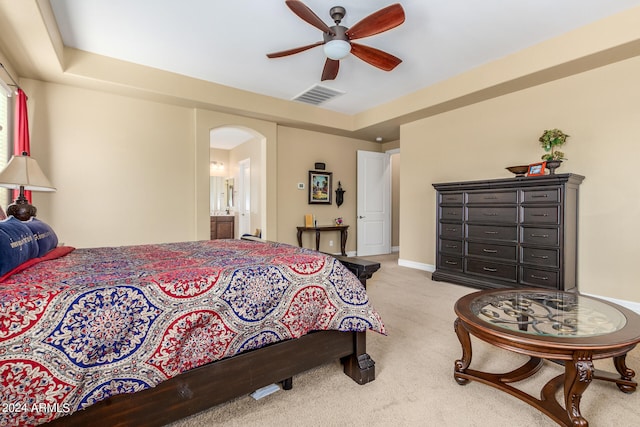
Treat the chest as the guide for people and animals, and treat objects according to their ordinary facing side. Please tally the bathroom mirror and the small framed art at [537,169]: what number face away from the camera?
0

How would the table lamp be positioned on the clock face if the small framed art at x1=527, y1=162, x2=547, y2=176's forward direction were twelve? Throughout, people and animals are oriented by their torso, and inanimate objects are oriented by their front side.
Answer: The table lamp is roughly at 12 o'clock from the small framed art.

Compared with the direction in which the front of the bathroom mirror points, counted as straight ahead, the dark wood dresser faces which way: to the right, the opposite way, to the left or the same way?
to the right

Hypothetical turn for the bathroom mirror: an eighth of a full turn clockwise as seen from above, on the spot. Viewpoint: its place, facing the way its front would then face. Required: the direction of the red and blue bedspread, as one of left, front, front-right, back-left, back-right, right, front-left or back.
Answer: front-left

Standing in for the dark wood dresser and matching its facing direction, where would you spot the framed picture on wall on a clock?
The framed picture on wall is roughly at 2 o'clock from the dark wood dresser.

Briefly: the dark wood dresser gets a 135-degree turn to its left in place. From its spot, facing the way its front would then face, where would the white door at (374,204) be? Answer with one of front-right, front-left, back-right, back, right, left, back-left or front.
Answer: back-left

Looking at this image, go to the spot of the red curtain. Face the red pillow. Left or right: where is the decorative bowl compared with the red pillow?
left

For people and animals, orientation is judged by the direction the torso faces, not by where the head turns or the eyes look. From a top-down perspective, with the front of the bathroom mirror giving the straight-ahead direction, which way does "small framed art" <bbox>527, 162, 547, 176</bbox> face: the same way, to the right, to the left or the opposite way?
to the right

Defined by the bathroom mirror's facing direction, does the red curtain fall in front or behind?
in front

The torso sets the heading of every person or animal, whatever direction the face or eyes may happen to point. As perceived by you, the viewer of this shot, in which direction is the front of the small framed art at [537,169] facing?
facing the viewer and to the left of the viewer

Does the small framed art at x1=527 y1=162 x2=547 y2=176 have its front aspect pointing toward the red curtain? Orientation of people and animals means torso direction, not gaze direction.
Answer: yes

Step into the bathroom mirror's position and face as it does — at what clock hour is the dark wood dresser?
The dark wood dresser is roughly at 11 o'clock from the bathroom mirror.

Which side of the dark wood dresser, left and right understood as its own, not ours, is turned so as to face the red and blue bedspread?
front

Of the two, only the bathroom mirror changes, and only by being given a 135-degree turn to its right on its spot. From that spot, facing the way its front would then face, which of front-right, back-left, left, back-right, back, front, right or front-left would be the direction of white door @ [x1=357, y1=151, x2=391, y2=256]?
back

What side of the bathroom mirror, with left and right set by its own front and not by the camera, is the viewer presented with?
front

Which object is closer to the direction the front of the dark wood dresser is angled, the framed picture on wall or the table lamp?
the table lamp
